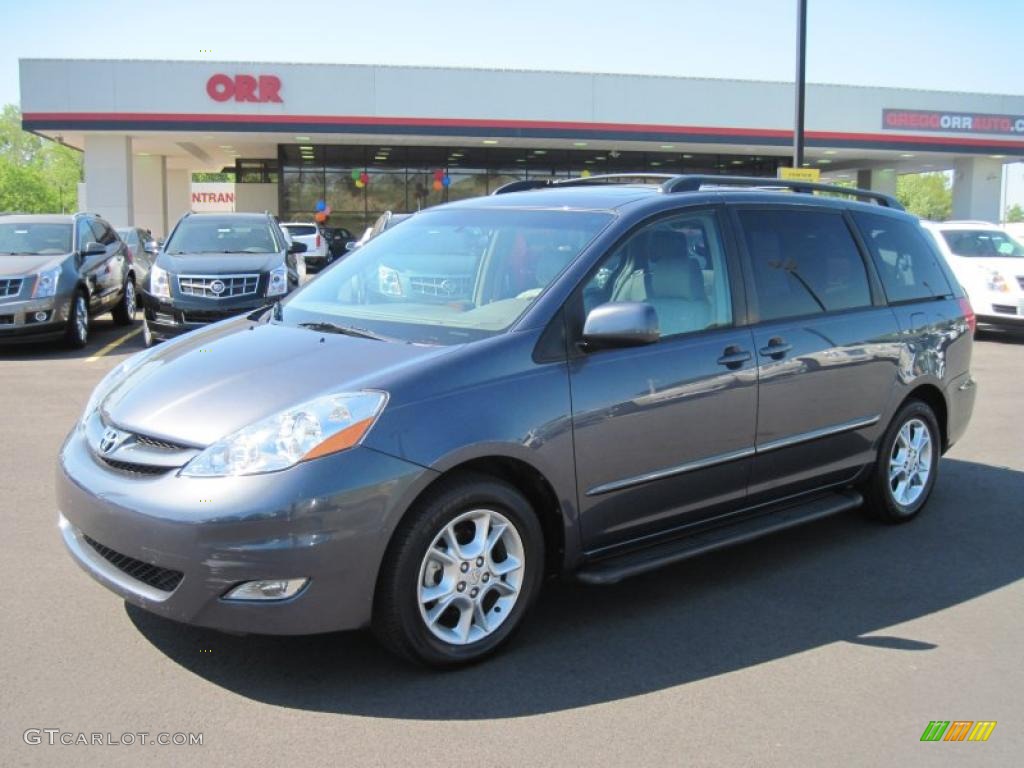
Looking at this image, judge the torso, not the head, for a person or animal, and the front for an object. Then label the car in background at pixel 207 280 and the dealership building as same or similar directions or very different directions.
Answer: same or similar directions

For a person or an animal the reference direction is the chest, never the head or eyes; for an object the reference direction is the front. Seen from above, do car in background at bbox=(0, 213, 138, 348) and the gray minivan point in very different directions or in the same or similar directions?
same or similar directions

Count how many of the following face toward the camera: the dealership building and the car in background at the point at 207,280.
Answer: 2

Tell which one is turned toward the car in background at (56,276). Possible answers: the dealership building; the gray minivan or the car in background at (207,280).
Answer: the dealership building

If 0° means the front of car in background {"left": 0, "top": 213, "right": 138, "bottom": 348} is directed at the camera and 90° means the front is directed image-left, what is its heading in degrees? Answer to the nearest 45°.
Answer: approximately 45°

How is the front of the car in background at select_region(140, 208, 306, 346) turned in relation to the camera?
facing the viewer

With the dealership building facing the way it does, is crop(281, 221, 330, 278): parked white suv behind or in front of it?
in front

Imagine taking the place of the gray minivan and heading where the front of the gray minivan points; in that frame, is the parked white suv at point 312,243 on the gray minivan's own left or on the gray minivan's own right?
on the gray minivan's own right

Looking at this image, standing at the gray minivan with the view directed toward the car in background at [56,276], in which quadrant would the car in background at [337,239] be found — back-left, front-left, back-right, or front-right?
front-right

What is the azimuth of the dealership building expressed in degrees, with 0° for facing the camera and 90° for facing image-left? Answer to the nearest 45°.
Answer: approximately 0°

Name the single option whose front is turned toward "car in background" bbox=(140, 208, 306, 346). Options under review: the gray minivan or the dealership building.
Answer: the dealership building

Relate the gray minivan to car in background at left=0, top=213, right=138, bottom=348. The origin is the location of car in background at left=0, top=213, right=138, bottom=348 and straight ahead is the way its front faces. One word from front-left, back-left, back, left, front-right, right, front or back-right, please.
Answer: front-left

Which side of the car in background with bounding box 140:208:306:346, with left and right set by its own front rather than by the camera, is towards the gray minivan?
front

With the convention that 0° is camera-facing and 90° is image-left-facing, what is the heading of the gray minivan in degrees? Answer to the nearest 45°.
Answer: approximately 45°
